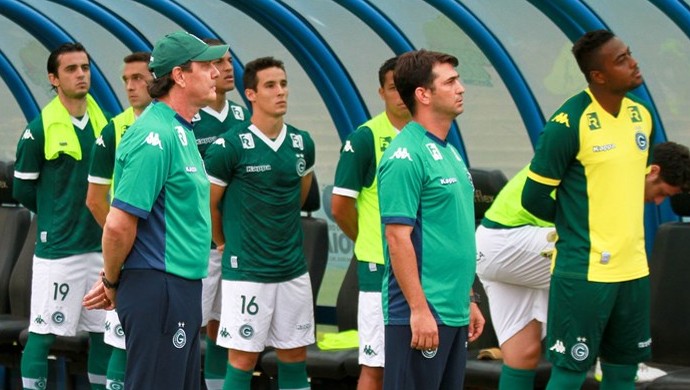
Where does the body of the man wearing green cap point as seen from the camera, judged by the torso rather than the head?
to the viewer's right

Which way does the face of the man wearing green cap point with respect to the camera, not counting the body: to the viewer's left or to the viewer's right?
to the viewer's right
